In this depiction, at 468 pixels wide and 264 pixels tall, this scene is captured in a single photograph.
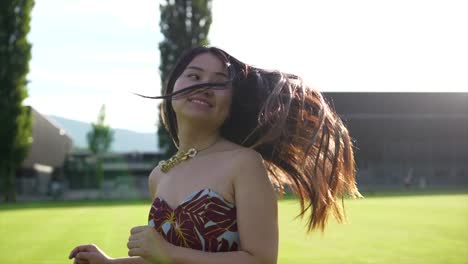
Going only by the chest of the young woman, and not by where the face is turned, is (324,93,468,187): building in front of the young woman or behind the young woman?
behind

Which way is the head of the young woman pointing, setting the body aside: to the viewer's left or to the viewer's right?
to the viewer's left

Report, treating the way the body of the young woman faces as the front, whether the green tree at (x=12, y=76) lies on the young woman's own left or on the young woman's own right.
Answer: on the young woman's own right

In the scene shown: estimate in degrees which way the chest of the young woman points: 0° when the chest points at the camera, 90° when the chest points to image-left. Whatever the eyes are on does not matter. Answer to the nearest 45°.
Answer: approximately 45°

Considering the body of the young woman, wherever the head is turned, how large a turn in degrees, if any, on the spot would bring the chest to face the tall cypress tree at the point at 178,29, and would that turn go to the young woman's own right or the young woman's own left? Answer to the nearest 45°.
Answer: approximately 135° to the young woman's own right
